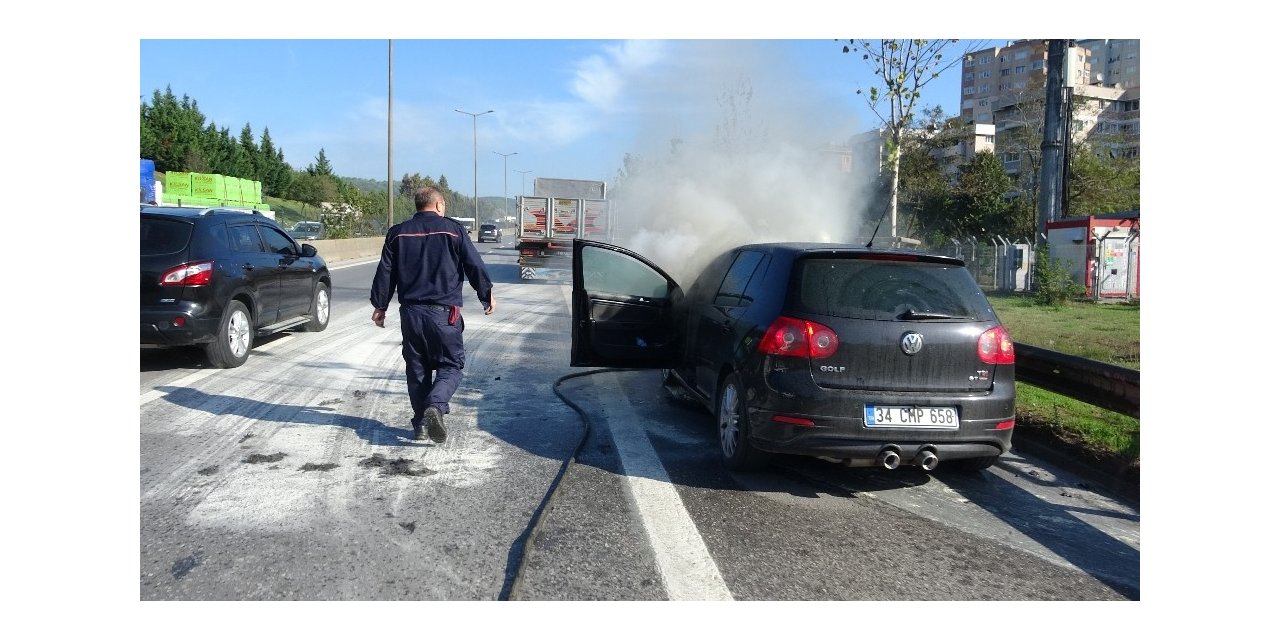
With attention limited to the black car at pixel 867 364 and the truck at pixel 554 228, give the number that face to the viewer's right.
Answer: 0

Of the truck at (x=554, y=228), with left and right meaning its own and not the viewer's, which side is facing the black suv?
back

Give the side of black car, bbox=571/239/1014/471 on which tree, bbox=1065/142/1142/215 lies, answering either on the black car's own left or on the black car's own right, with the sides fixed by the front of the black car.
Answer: on the black car's own right

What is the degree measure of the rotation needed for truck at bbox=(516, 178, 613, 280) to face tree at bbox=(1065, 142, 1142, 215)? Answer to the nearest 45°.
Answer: approximately 45° to its right

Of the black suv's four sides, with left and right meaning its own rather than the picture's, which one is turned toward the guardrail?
right

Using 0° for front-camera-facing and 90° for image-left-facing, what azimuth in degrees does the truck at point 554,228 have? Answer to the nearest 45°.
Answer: approximately 180°

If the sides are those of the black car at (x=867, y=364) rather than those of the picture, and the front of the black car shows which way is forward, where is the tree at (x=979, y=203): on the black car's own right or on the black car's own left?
on the black car's own right

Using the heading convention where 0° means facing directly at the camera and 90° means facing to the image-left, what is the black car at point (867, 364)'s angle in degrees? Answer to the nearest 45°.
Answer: approximately 135°

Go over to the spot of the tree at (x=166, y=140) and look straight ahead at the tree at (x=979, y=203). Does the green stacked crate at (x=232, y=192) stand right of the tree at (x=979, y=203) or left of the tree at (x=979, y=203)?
right
